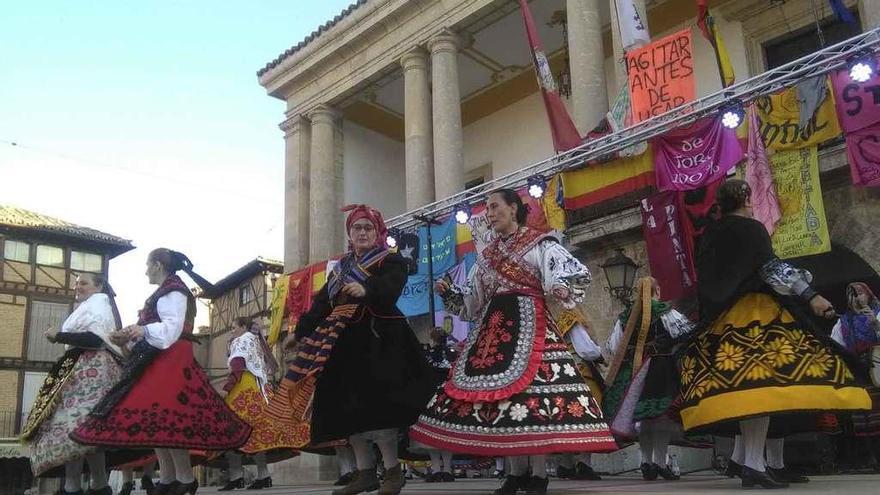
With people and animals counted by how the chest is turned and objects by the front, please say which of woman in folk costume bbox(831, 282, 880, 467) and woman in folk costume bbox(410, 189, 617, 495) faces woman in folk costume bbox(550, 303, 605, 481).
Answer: woman in folk costume bbox(831, 282, 880, 467)

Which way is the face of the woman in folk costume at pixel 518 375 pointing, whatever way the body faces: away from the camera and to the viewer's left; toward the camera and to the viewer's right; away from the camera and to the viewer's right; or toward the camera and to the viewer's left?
toward the camera and to the viewer's left

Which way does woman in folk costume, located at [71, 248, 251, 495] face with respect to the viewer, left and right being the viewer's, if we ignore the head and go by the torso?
facing to the left of the viewer

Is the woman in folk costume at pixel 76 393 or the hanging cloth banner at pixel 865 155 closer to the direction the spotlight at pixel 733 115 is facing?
the woman in folk costume

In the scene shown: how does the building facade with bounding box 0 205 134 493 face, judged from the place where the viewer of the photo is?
facing the viewer and to the right of the viewer

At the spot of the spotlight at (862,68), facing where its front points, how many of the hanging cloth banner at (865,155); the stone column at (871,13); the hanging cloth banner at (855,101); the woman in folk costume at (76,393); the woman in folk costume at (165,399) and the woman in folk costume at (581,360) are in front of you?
3
